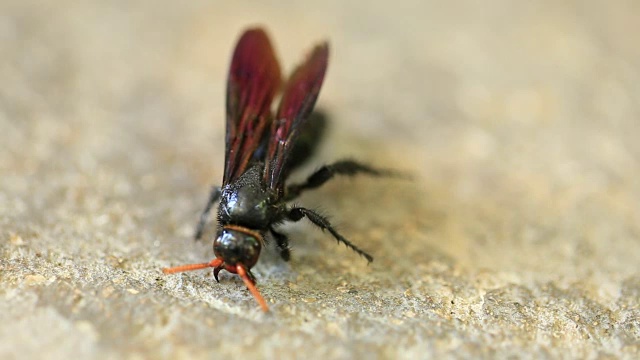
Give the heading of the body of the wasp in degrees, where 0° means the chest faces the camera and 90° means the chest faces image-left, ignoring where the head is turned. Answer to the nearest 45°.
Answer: approximately 45°
